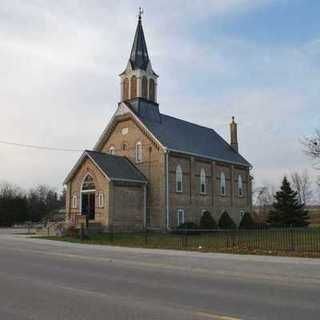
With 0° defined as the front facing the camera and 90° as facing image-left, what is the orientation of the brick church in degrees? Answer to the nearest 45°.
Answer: approximately 45°

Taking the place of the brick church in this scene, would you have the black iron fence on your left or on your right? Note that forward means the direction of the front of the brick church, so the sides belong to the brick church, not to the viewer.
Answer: on your left

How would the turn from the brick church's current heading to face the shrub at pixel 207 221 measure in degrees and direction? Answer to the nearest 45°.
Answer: approximately 135° to its left

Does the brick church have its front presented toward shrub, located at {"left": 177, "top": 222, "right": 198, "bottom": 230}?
no
